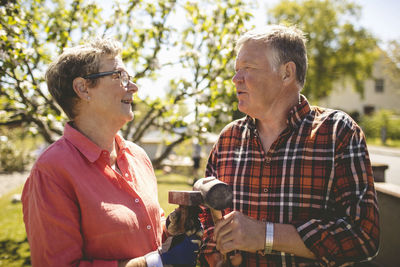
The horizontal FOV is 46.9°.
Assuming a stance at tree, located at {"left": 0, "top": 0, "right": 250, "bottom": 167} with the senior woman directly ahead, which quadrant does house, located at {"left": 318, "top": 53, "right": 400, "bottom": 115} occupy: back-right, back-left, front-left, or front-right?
back-left

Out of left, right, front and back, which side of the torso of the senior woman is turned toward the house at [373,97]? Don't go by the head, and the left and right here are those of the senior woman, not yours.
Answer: left

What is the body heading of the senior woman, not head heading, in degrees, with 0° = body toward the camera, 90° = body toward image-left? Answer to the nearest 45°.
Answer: approximately 315°

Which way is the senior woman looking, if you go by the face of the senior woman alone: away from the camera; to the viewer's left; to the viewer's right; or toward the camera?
to the viewer's right

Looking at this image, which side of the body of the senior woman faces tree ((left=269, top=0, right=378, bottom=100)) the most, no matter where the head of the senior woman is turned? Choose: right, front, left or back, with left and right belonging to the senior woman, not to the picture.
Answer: left

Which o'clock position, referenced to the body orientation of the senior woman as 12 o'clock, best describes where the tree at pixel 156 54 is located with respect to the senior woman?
The tree is roughly at 8 o'clock from the senior woman.
